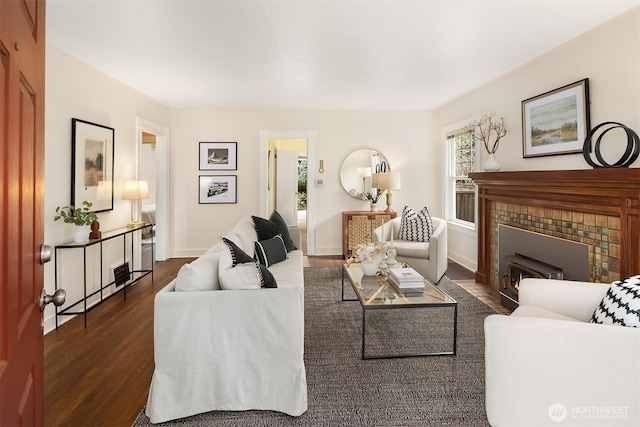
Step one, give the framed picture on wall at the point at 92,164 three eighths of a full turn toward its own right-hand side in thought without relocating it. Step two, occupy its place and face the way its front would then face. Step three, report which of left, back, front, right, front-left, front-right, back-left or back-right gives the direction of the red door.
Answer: left

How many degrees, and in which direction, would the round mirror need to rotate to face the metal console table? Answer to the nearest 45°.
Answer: approximately 45° to its right

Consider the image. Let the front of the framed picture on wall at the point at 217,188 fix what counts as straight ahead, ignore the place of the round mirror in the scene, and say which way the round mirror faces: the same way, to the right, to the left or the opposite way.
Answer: the same way

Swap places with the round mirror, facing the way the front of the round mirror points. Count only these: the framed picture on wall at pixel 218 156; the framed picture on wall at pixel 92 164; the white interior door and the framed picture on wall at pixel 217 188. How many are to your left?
0

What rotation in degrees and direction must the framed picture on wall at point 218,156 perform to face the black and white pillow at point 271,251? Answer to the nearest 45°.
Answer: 0° — it already faces it

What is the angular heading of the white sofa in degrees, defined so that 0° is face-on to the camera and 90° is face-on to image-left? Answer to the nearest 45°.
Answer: approximately 270°

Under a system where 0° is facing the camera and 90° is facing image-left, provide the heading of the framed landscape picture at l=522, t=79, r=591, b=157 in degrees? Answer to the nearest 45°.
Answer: approximately 45°

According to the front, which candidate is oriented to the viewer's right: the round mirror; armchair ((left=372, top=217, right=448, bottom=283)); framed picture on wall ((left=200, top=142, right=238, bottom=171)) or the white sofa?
the white sofa

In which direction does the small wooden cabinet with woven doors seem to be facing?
toward the camera

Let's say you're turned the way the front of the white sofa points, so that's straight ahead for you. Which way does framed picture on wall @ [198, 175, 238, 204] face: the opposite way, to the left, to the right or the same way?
to the right

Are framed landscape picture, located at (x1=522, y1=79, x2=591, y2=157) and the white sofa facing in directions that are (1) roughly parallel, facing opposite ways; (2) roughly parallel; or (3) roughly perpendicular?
roughly parallel, facing opposite ways

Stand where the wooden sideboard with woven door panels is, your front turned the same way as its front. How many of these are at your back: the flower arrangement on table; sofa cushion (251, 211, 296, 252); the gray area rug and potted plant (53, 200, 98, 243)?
0

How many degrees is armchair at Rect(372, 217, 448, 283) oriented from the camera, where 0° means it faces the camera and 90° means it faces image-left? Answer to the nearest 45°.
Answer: approximately 45°

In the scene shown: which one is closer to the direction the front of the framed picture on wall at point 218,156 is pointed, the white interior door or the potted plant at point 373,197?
the potted plant

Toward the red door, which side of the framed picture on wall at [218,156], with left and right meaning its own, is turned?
front

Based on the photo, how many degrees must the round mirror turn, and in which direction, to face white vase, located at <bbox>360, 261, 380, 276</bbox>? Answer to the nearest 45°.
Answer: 0° — it already faces it

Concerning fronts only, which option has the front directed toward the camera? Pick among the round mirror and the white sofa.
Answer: the round mirror

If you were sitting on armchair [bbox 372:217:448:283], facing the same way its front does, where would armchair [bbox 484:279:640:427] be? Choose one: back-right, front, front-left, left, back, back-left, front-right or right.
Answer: front-left

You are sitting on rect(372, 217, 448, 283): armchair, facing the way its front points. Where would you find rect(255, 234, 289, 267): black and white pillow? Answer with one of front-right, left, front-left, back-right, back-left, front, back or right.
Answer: front
